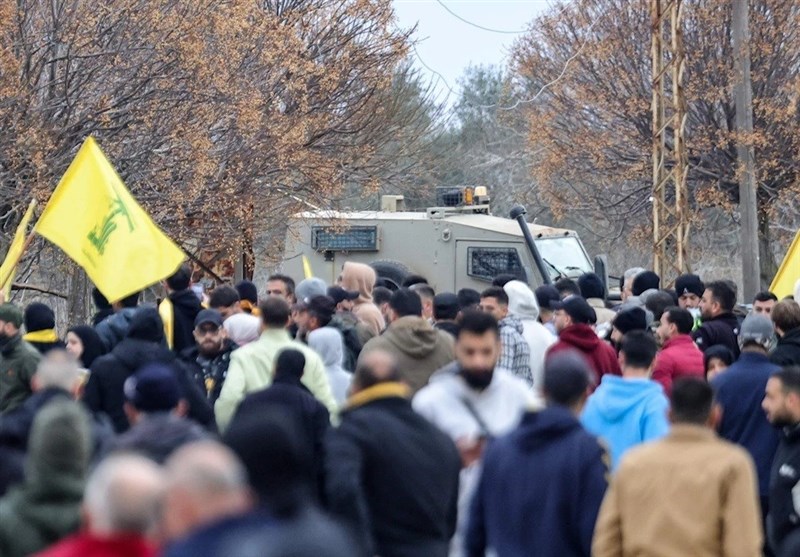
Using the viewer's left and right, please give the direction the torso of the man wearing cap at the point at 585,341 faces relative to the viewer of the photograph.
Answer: facing away from the viewer and to the left of the viewer

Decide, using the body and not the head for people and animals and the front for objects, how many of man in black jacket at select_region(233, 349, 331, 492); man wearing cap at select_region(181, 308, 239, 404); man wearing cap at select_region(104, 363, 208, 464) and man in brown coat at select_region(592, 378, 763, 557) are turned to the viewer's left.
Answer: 0

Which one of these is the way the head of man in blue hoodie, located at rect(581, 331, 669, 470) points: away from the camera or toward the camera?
away from the camera

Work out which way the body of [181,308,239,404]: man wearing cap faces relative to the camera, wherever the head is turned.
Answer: toward the camera

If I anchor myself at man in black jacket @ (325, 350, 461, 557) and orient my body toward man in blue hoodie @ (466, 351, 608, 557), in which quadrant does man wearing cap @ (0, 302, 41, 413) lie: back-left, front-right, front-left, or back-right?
back-left

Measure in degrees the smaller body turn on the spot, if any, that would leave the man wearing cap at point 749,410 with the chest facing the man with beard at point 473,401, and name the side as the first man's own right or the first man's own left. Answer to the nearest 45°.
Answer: approximately 135° to the first man's own left

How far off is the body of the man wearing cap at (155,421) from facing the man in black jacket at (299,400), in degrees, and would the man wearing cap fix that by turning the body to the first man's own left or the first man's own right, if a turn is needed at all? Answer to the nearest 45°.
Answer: approximately 45° to the first man's own right

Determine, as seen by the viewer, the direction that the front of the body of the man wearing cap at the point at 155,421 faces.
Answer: away from the camera

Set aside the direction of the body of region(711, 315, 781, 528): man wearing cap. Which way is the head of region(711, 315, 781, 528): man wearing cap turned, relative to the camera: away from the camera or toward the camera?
away from the camera

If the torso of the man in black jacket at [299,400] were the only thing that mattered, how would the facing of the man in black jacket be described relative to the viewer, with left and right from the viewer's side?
facing away from the viewer

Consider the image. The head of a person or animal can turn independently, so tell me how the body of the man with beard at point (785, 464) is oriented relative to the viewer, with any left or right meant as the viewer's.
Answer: facing to the left of the viewer

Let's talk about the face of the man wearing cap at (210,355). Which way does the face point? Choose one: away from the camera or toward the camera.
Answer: toward the camera

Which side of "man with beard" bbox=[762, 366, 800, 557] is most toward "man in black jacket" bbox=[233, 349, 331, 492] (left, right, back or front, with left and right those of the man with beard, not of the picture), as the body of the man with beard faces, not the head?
front

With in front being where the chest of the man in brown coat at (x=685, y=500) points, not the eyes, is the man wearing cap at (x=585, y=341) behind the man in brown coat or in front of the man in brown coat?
in front

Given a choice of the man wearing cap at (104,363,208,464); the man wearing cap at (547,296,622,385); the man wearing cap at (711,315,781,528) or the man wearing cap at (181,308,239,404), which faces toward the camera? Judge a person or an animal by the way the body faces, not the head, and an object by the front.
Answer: the man wearing cap at (181,308,239,404)

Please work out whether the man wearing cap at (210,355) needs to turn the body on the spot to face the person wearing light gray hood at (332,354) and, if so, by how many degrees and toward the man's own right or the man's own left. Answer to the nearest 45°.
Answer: approximately 90° to the man's own left

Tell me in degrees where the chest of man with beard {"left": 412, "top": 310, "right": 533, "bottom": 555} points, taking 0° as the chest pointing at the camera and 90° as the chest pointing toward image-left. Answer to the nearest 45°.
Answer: approximately 0°
